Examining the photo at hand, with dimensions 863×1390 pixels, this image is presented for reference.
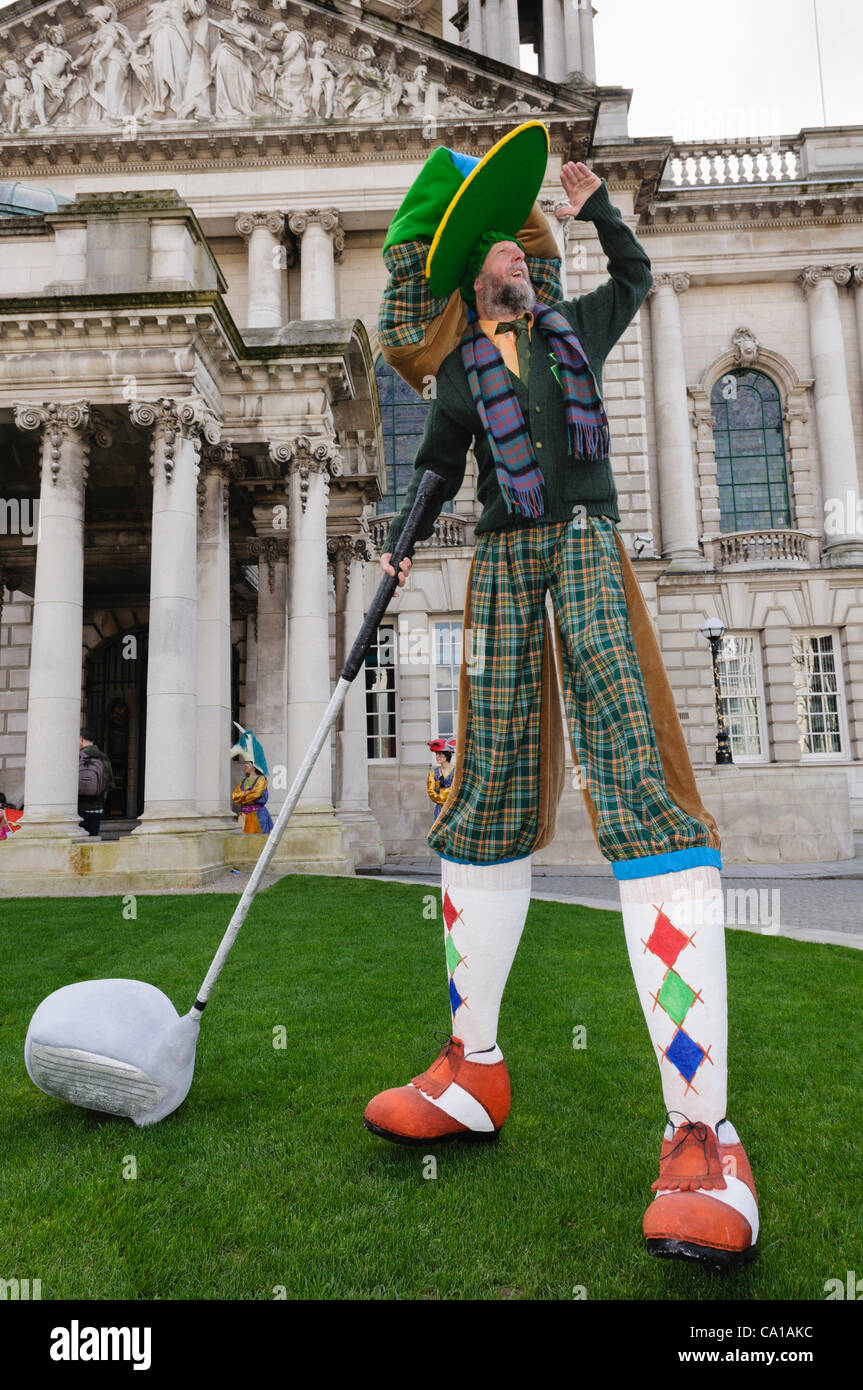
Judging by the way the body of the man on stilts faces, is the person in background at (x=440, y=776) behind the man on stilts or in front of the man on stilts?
behind

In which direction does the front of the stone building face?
toward the camera

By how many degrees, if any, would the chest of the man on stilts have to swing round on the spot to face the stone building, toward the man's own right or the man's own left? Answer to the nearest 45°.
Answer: approximately 180°

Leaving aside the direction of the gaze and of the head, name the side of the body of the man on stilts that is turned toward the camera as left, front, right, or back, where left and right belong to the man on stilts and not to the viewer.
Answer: front

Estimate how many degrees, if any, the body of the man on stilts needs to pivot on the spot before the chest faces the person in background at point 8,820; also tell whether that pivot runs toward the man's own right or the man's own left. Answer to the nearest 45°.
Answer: approximately 135° to the man's own right

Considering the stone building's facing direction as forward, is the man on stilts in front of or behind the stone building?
in front

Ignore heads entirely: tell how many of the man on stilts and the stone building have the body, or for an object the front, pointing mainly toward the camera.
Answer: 2
